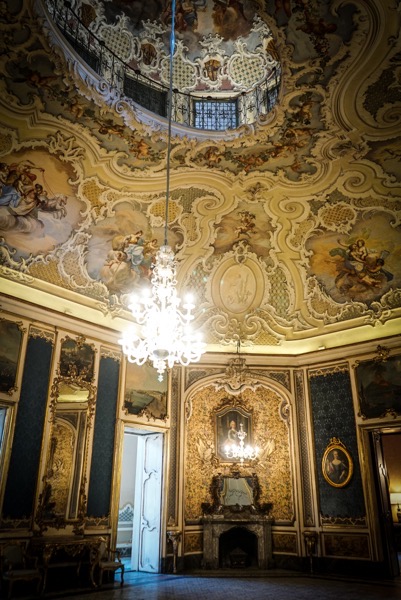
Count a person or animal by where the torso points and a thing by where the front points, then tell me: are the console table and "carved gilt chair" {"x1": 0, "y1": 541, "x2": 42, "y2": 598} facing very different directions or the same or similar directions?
same or similar directions

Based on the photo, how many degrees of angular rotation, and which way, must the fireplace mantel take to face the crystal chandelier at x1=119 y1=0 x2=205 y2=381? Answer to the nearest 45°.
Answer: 0° — it already faces it

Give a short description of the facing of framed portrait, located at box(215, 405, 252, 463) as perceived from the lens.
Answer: facing the viewer

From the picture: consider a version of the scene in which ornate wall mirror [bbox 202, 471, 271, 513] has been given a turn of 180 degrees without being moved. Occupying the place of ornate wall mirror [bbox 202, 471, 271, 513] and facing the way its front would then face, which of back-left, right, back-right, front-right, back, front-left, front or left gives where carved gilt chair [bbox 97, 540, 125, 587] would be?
back-left

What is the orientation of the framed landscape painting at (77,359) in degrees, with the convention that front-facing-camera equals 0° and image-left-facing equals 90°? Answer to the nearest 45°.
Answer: approximately 315°

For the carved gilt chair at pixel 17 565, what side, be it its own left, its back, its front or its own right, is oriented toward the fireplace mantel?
left

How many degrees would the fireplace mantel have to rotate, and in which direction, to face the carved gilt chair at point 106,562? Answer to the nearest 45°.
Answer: approximately 45° to its right

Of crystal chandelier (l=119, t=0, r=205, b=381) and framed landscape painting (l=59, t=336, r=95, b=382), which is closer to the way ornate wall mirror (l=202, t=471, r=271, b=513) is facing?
the crystal chandelier

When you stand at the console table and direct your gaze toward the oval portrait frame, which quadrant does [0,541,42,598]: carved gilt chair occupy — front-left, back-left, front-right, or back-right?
back-right

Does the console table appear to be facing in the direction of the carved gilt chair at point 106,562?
no

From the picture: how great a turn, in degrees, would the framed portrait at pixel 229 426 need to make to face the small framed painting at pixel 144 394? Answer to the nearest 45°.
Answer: approximately 45° to its right

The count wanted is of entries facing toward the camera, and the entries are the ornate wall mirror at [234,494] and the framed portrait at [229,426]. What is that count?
2

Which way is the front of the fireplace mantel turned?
toward the camera

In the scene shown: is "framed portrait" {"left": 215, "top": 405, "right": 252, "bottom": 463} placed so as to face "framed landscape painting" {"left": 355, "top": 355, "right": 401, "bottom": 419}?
no

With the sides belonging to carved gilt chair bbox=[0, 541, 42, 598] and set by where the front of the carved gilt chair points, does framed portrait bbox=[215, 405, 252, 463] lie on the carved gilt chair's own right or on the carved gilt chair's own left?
on the carved gilt chair's own left

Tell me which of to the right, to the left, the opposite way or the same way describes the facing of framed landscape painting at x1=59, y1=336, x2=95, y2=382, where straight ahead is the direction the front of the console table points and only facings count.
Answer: the same way

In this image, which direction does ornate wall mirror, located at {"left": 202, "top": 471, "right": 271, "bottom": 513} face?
toward the camera

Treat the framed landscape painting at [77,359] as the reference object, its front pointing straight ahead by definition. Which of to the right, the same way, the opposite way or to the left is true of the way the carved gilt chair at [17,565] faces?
the same way
